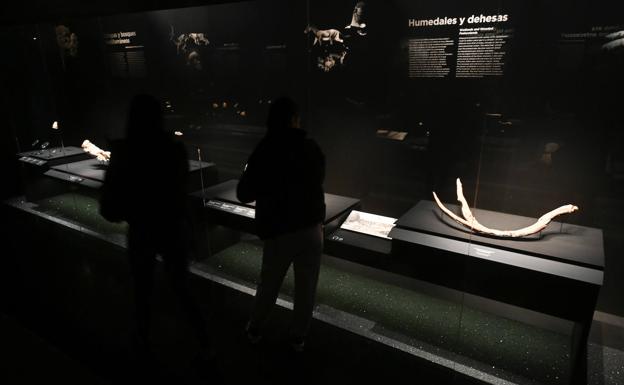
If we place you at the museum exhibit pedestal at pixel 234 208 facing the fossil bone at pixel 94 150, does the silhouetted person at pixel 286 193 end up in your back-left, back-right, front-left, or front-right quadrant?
back-left

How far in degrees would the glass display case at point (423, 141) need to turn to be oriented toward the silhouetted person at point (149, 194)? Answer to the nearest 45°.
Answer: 0° — it already faces them

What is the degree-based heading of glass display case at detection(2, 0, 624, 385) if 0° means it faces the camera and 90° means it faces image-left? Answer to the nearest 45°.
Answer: approximately 45°
